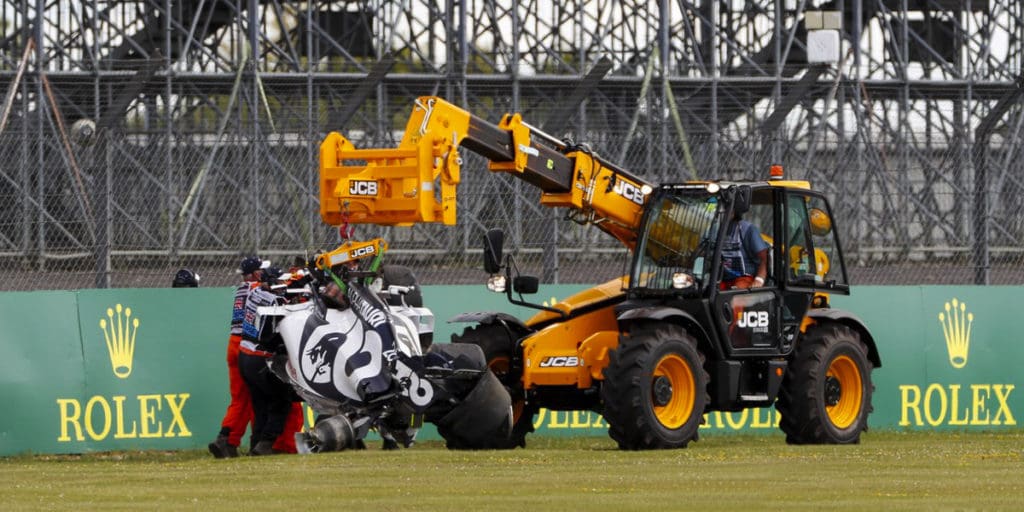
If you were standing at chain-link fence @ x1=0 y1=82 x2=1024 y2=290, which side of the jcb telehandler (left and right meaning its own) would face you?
right

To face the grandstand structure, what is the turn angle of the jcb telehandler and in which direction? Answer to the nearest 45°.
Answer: approximately 135° to its right

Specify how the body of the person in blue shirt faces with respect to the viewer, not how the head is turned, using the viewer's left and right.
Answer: facing the viewer and to the left of the viewer

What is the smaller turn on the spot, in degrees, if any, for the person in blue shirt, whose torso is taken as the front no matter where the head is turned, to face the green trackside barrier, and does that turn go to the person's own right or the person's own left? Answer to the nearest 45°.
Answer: approximately 45° to the person's own right

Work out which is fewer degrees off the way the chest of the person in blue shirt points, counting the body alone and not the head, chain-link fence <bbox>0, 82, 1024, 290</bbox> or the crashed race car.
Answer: the crashed race car

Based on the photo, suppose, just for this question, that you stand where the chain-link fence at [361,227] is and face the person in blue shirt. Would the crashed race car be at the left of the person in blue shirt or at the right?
right
